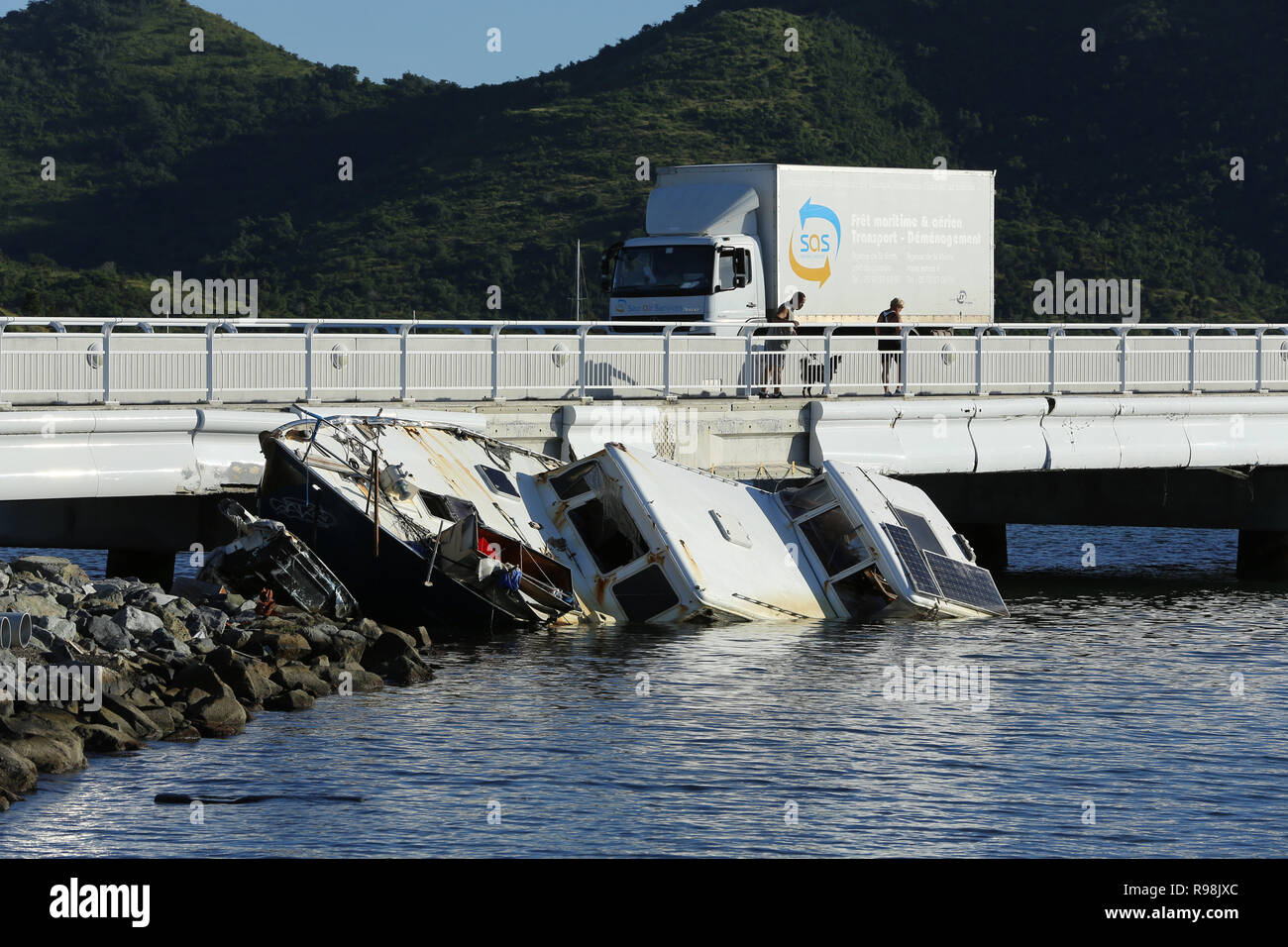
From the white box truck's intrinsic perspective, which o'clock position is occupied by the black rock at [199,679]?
The black rock is roughly at 11 o'clock from the white box truck.

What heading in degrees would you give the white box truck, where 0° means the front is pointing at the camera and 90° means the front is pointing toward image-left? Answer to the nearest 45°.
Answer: approximately 45°

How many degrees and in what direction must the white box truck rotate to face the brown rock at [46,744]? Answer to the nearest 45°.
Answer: approximately 45° to its left

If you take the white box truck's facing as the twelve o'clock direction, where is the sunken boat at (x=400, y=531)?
The sunken boat is roughly at 11 o'clock from the white box truck.

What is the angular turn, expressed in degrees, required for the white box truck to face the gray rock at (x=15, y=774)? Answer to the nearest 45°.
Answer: approximately 45° to its left

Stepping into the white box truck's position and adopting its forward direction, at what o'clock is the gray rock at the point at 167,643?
The gray rock is roughly at 11 o'clock from the white box truck.

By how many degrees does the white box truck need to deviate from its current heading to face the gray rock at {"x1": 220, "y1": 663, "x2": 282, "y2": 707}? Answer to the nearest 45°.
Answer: approximately 45° to its left

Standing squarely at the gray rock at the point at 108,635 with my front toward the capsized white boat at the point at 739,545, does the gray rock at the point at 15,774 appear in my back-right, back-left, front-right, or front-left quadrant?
back-right

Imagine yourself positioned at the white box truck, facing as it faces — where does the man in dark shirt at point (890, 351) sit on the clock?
The man in dark shirt is roughly at 10 o'clock from the white box truck.
